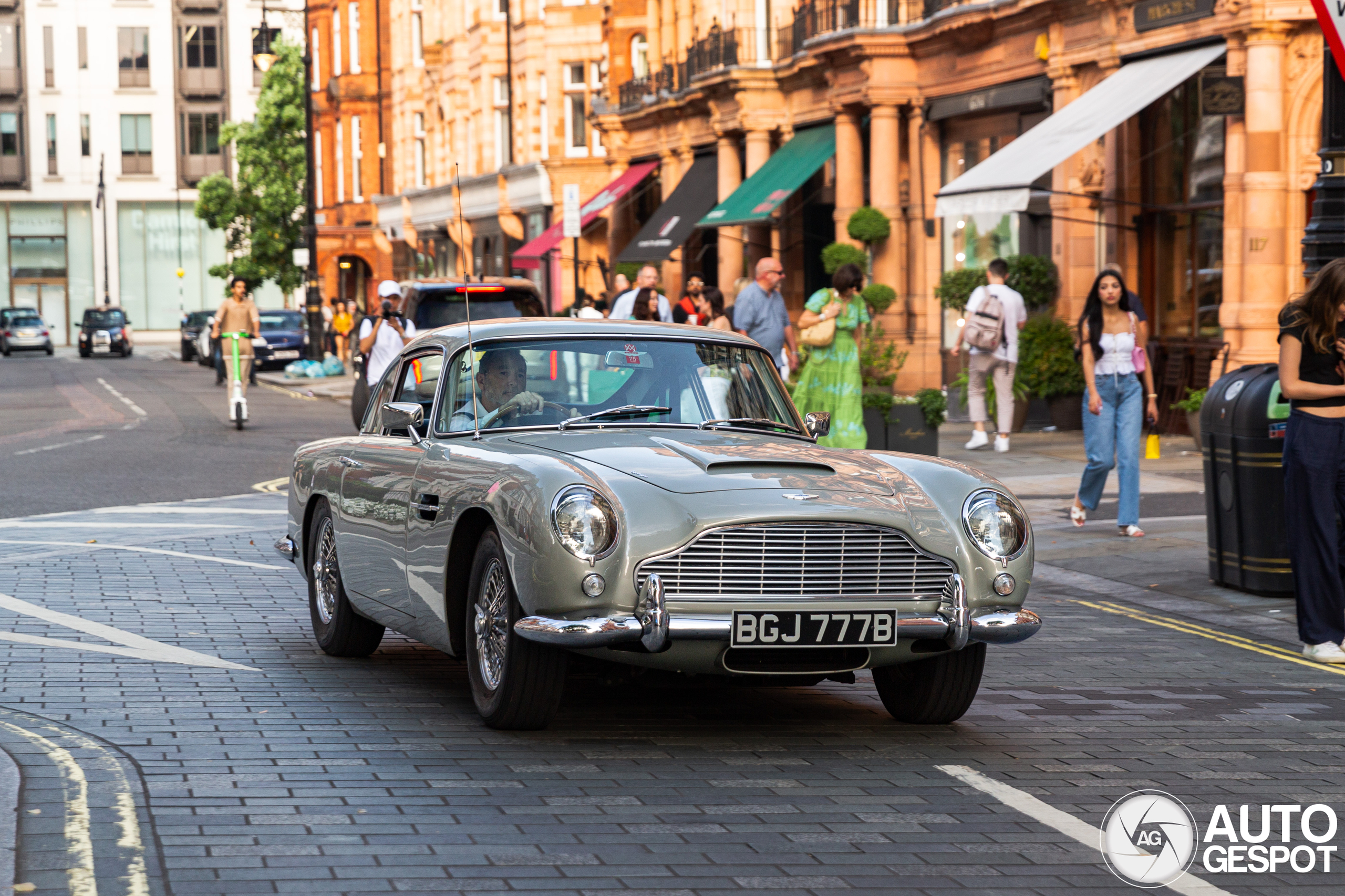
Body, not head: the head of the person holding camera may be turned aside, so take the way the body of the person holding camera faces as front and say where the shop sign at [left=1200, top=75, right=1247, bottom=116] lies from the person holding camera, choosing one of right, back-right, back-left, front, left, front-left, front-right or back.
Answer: left

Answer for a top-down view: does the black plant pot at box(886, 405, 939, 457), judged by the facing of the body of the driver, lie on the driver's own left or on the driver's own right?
on the driver's own left

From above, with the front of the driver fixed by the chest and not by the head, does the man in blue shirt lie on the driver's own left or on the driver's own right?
on the driver's own left

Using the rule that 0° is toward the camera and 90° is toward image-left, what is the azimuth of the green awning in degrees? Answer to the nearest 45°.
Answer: approximately 45°

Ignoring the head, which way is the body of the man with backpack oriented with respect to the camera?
away from the camera

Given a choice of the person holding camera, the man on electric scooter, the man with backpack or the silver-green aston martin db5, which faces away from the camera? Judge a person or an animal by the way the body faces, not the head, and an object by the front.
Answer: the man with backpack

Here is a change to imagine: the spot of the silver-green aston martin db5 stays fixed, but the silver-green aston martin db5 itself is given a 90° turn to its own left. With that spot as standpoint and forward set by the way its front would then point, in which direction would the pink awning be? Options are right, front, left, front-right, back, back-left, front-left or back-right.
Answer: front-left

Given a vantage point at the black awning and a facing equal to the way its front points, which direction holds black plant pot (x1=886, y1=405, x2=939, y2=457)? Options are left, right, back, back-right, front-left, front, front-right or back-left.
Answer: front-left

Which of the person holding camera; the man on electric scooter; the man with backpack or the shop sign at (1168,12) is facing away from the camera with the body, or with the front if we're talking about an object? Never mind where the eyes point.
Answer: the man with backpack

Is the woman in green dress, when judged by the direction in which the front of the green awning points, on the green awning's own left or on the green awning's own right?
on the green awning's own left

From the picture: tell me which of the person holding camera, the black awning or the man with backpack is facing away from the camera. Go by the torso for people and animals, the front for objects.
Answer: the man with backpack

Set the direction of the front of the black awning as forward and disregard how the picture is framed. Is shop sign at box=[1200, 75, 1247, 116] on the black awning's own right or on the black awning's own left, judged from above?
on the black awning's own left

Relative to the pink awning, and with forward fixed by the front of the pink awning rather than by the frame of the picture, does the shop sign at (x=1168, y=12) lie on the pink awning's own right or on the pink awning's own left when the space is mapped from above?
on the pink awning's own left

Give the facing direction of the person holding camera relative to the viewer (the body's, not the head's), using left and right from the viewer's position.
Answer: facing the viewer
